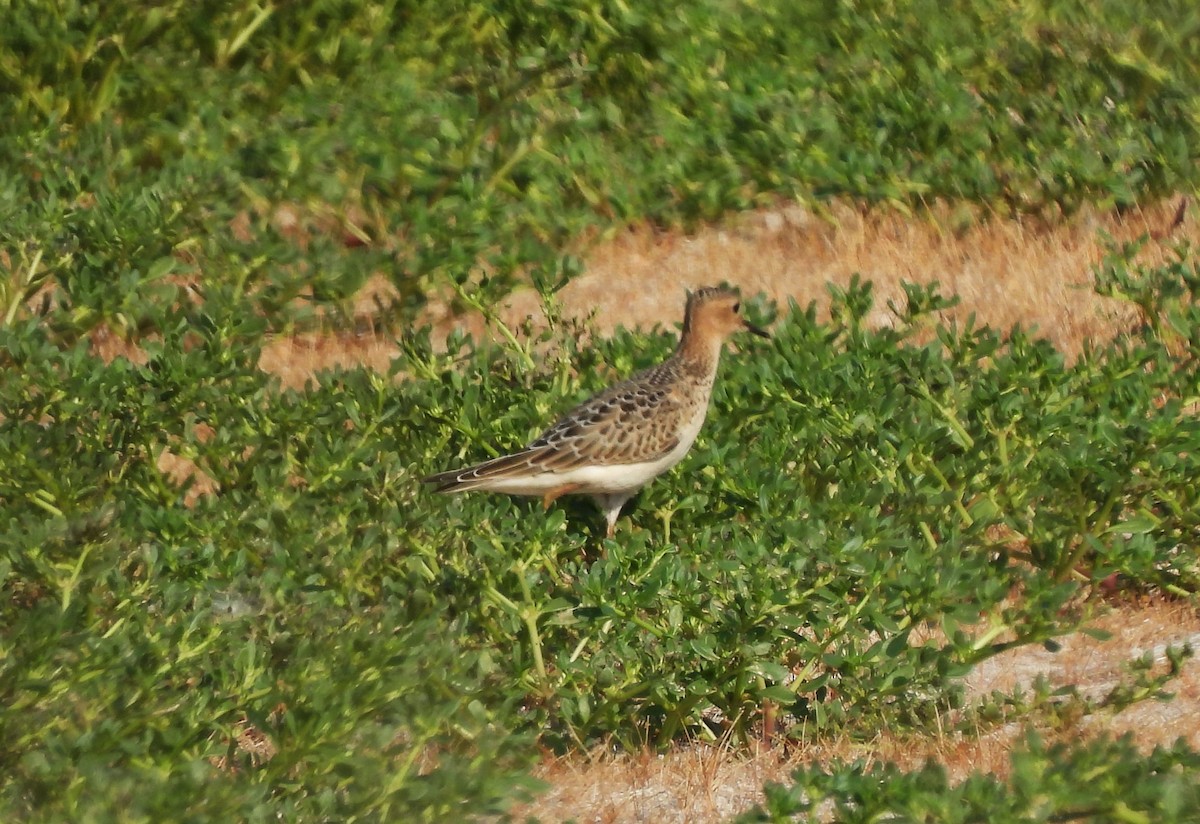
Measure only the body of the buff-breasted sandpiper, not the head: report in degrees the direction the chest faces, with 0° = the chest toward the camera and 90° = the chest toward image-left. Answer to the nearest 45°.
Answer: approximately 270°
